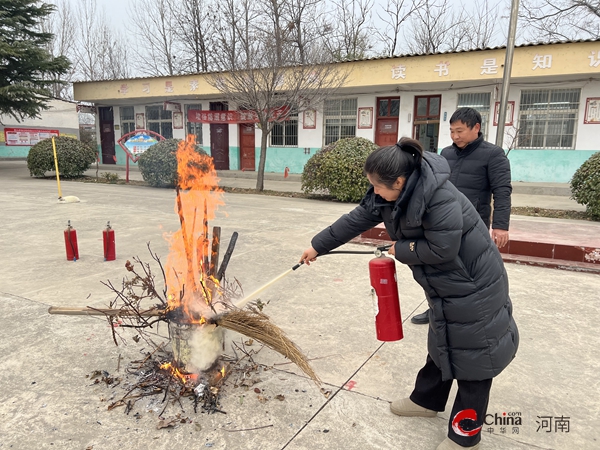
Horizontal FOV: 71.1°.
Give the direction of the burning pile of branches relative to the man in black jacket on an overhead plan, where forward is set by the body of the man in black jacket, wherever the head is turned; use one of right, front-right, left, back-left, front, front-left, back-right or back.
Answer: front

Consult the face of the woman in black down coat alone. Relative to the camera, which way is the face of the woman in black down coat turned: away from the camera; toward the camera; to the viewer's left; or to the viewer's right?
to the viewer's left

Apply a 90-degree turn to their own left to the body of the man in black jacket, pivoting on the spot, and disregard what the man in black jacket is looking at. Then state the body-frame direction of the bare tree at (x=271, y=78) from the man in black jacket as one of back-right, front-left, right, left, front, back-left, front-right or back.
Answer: back

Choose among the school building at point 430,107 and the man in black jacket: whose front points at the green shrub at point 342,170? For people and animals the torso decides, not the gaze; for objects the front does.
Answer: the school building

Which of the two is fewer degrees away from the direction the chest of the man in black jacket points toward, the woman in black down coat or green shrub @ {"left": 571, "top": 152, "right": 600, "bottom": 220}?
the woman in black down coat

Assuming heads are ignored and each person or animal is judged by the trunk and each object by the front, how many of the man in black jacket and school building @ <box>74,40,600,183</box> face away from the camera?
0

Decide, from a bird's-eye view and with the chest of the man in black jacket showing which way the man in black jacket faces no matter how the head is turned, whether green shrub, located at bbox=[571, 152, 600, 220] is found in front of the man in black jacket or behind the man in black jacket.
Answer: behind

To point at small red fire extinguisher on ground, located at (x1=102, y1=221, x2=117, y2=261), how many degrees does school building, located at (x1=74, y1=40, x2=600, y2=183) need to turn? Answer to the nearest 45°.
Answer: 0° — it already faces it

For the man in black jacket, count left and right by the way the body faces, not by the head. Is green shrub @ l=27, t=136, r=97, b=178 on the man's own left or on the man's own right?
on the man's own right

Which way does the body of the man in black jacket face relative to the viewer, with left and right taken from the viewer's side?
facing the viewer and to the left of the viewer

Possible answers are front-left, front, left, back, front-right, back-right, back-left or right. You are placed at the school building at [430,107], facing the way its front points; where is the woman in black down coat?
front-left

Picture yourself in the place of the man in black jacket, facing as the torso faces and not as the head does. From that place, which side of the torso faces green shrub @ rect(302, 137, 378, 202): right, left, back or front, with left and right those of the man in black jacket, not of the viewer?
right

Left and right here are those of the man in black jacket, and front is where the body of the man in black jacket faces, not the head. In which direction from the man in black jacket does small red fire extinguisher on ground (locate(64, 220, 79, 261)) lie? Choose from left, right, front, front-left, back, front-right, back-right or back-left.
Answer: front-right
